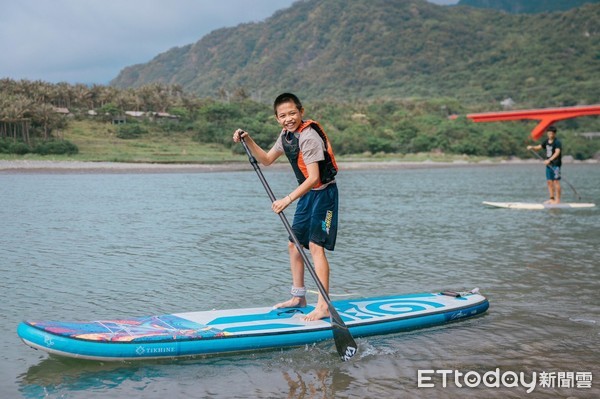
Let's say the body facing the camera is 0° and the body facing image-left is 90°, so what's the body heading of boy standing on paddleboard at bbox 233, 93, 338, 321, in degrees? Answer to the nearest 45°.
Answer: approximately 45°
